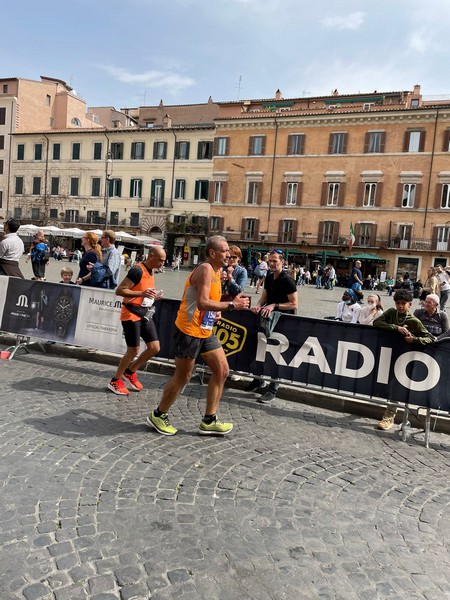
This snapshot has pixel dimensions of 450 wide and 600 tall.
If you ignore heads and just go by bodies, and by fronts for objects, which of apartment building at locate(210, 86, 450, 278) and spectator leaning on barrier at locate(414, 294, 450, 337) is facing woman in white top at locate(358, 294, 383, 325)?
the apartment building

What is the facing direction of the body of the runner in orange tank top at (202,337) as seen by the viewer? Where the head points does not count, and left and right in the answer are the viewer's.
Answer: facing to the right of the viewer

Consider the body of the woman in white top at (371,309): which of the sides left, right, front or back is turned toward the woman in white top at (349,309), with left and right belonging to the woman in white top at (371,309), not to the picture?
right

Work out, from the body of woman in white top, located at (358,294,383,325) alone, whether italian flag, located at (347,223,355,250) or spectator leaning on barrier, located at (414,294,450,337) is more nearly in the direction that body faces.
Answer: the spectator leaning on barrier

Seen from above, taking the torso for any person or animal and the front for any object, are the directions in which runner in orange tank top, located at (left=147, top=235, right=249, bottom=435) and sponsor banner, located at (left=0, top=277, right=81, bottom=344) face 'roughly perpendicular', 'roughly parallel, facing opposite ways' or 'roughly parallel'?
roughly perpendicular

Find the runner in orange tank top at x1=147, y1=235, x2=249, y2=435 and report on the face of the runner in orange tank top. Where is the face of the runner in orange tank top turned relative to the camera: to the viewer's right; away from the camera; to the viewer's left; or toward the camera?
to the viewer's right

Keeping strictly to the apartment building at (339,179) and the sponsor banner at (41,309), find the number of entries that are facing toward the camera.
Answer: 2

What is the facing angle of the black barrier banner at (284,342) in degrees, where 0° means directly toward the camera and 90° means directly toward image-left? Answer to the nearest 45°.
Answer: approximately 0°

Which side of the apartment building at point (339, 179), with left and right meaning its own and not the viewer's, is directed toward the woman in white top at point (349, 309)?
front

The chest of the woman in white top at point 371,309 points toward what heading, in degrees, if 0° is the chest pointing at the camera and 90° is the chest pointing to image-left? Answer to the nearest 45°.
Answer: approximately 45°

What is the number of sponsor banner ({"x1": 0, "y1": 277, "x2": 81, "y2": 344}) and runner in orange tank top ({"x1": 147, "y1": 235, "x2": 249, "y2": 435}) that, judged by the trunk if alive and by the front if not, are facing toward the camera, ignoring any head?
1

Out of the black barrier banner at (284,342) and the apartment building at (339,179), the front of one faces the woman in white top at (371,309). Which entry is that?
the apartment building

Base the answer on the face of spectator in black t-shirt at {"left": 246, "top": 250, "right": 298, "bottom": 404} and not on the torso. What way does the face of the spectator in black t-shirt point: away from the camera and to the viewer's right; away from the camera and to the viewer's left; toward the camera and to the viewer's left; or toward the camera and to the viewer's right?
toward the camera and to the viewer's left

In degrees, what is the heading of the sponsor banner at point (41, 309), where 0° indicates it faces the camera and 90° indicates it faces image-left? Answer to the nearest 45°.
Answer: approximately 0°

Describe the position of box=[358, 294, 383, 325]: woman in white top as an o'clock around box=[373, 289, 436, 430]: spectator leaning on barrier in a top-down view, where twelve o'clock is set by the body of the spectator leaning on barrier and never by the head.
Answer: The woman in white top is roughly at 4 o'clock from the spectator leaning on barrier.
